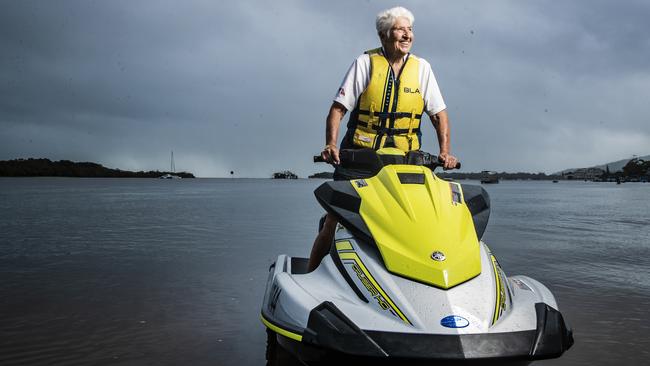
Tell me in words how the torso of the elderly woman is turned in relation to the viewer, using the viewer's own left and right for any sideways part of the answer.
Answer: facing the viewer

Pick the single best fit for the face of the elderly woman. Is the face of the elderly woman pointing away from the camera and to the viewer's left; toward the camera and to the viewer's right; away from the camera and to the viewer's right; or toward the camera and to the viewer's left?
toward the camera and to the viewer's right
